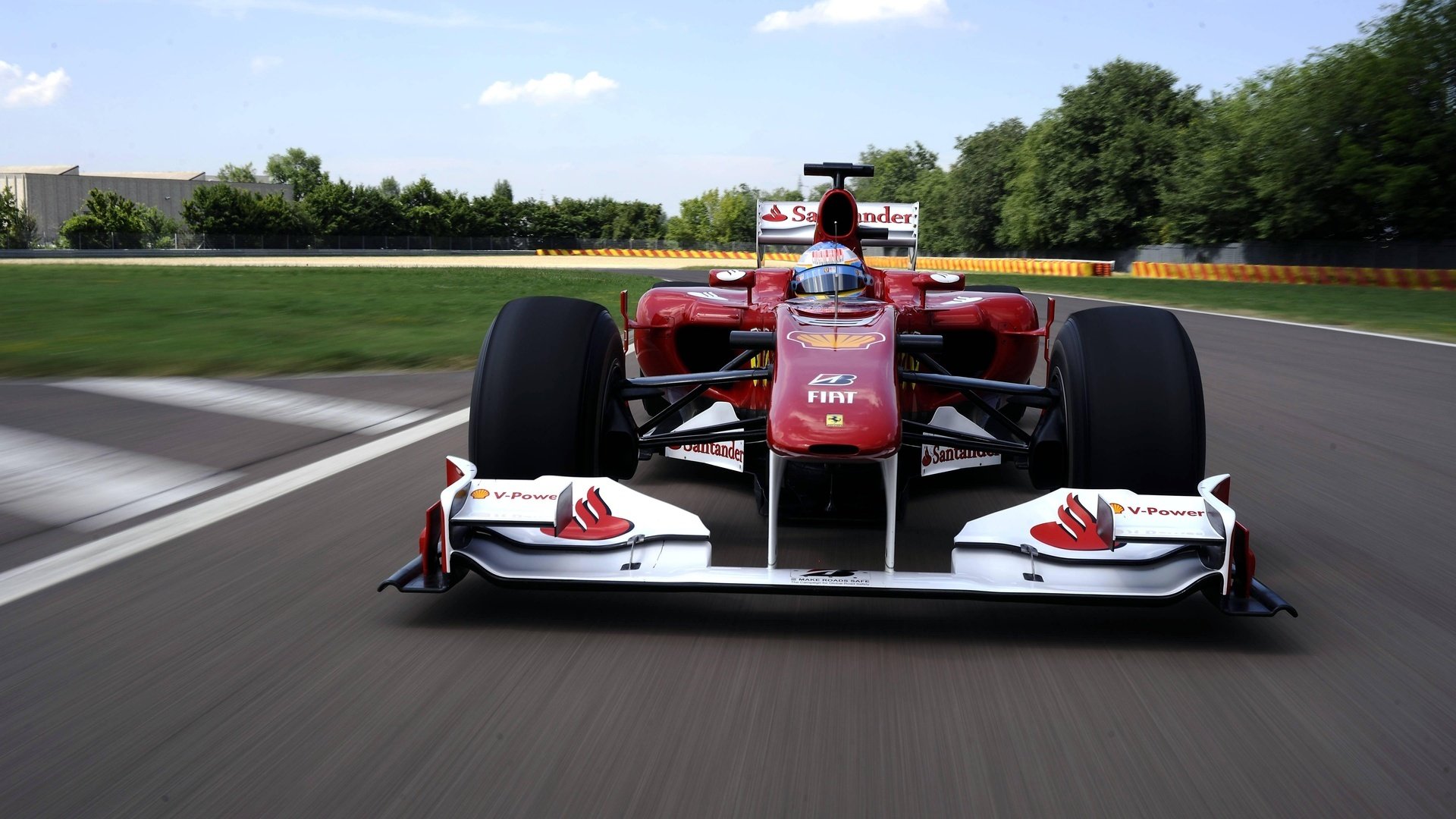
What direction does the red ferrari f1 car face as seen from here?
toward the camera

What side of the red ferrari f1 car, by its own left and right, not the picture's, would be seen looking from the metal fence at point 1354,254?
back

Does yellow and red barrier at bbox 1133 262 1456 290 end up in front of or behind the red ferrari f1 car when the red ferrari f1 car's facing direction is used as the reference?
behind

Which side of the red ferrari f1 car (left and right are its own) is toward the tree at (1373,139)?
back
